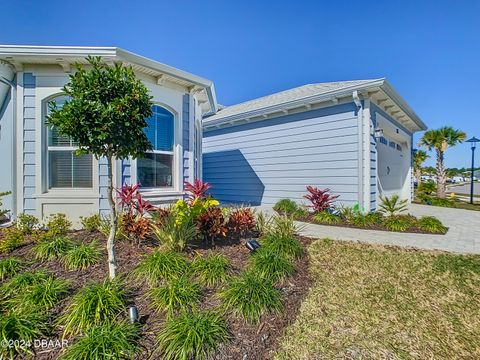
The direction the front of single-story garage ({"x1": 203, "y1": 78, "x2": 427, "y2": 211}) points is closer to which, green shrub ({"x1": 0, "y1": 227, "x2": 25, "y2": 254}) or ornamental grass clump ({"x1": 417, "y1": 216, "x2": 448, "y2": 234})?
the ornamental grass clump

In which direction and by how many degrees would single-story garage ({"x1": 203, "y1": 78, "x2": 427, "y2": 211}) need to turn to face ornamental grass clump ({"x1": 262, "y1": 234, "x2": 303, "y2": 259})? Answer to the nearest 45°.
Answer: approximately 45° to its right

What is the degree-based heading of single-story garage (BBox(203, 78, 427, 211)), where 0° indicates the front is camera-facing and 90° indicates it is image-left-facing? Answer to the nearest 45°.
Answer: approximately 315°

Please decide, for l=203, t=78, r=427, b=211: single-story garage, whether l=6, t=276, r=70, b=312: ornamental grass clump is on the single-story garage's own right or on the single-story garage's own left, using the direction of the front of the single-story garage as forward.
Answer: on the single-story garage's own right

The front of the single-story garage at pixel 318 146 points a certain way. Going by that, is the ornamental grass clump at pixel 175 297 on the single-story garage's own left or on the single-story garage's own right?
on the single-story garage's own right
